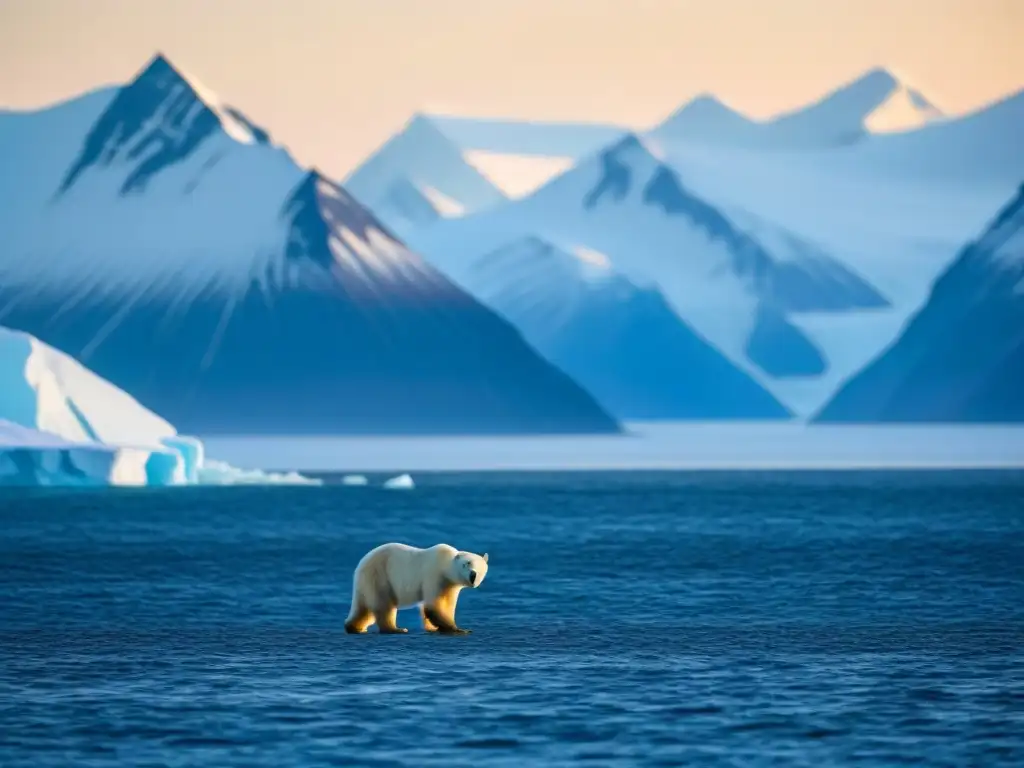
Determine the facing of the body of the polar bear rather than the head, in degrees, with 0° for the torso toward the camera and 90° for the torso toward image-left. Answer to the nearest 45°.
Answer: approximately 270°
